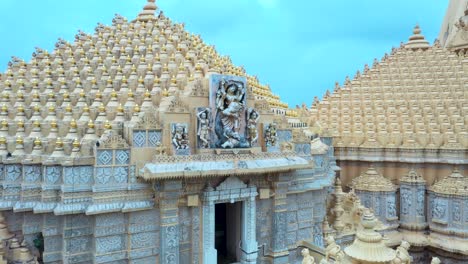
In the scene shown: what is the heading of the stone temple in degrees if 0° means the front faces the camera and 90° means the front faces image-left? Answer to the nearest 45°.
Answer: approximately 0°
